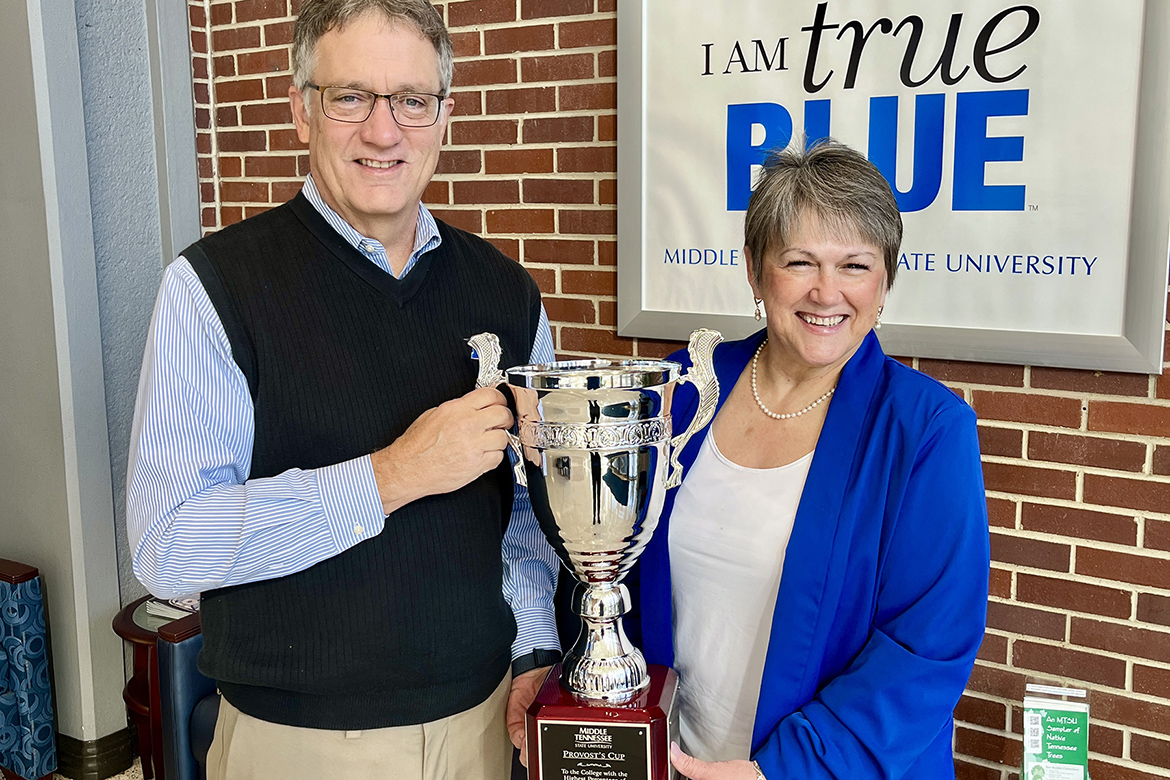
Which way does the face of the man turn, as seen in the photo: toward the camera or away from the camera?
toward the camera

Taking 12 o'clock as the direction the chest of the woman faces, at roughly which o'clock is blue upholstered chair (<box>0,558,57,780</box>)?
The blue upholstered chair is roughly at 2 o'clock from the woman.

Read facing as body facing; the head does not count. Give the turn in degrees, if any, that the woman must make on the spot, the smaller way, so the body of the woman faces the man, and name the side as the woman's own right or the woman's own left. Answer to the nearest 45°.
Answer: approximately 45° to the woman's own right

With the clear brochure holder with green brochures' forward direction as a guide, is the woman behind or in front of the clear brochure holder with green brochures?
in front

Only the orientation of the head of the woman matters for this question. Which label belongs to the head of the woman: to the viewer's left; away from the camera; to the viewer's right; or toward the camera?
toward the camera

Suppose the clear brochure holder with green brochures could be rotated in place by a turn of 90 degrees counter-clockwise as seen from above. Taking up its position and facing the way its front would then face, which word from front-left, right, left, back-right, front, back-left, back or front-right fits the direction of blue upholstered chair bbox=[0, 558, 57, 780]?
back

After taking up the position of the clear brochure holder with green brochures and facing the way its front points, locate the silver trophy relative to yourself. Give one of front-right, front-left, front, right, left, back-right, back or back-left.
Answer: front-right

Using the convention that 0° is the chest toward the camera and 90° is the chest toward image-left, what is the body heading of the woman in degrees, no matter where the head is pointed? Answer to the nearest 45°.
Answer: approximately 45°

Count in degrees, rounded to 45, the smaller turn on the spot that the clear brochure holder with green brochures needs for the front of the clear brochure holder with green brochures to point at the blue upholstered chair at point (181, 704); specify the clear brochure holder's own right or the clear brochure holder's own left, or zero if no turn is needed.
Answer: approximately 90° to the clear brochure holder's own right

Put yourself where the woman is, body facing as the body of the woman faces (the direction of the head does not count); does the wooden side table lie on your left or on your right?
on your right

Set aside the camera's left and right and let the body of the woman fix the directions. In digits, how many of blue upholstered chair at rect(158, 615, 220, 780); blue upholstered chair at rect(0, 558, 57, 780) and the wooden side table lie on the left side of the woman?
0

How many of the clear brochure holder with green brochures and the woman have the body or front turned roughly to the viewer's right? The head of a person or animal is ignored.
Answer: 0

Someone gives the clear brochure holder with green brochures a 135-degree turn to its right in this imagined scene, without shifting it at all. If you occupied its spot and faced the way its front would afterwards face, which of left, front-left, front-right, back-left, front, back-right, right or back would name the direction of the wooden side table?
front-left

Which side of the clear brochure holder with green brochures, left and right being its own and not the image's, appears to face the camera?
front

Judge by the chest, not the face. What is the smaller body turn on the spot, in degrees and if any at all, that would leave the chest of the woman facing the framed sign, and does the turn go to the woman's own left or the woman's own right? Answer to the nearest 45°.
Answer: approximately 135° to the woman's own right
